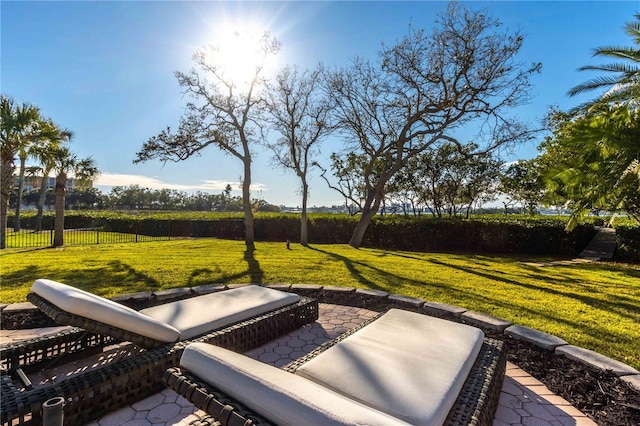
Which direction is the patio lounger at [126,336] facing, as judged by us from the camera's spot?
facing away from the viewer and to the right of the viewer

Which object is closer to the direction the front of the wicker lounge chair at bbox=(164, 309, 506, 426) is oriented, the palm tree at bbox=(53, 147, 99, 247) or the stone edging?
the stone edging

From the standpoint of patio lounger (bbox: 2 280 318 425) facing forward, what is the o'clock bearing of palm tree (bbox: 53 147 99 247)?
The palm tree is roughly at 10 o'clock from the patio lounger.

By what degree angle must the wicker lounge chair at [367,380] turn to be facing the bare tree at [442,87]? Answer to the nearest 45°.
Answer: approximately 45° to its left

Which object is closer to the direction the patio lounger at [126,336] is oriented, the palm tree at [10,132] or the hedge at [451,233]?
the hedge

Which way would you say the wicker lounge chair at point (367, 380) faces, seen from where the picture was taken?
facing away from the viewer and to the right of the viewer

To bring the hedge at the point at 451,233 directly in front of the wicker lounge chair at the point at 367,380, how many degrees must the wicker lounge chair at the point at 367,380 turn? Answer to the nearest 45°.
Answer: approximately 45° to its left

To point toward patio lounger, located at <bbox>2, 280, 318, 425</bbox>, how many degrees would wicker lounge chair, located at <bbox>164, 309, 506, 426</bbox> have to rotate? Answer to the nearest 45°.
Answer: approximately 135° to its left

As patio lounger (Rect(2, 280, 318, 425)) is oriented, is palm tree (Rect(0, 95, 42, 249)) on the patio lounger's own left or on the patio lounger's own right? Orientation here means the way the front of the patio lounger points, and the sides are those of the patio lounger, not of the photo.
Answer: on the patio lounger's own left

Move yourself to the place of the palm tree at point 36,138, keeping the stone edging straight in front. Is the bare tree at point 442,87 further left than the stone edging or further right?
left
